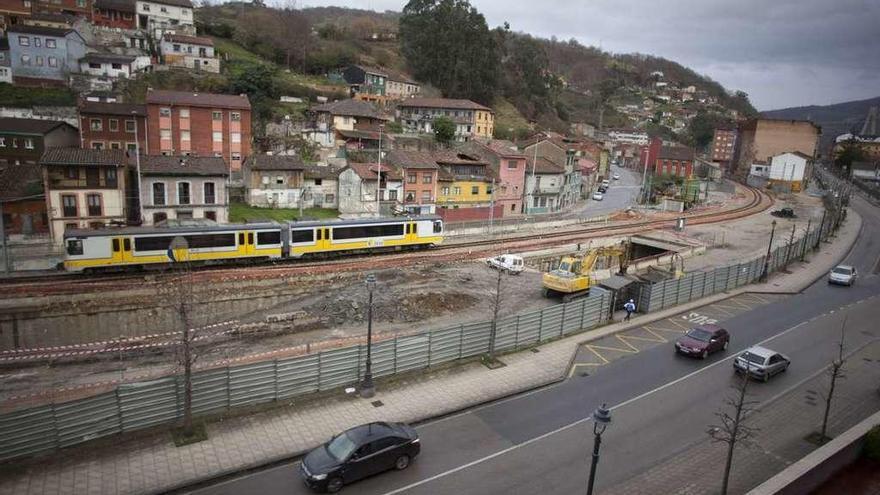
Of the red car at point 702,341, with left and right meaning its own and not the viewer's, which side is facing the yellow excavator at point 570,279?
right

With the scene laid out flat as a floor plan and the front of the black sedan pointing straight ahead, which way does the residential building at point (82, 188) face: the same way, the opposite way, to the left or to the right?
to the left

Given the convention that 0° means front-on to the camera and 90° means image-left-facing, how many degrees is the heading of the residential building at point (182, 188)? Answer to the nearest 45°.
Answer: approximately 0°

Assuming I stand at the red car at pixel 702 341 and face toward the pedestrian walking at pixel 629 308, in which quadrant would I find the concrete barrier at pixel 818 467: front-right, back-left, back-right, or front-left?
back-left

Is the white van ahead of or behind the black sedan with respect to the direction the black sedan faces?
behind
